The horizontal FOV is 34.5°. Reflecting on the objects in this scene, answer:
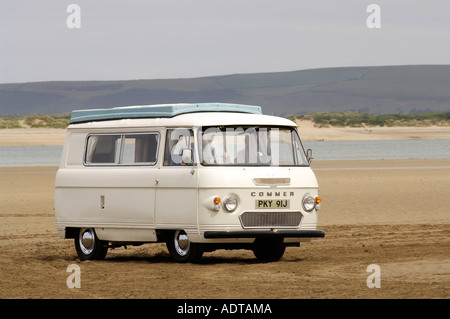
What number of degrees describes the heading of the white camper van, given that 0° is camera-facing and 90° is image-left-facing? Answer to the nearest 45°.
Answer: approximately 315°
